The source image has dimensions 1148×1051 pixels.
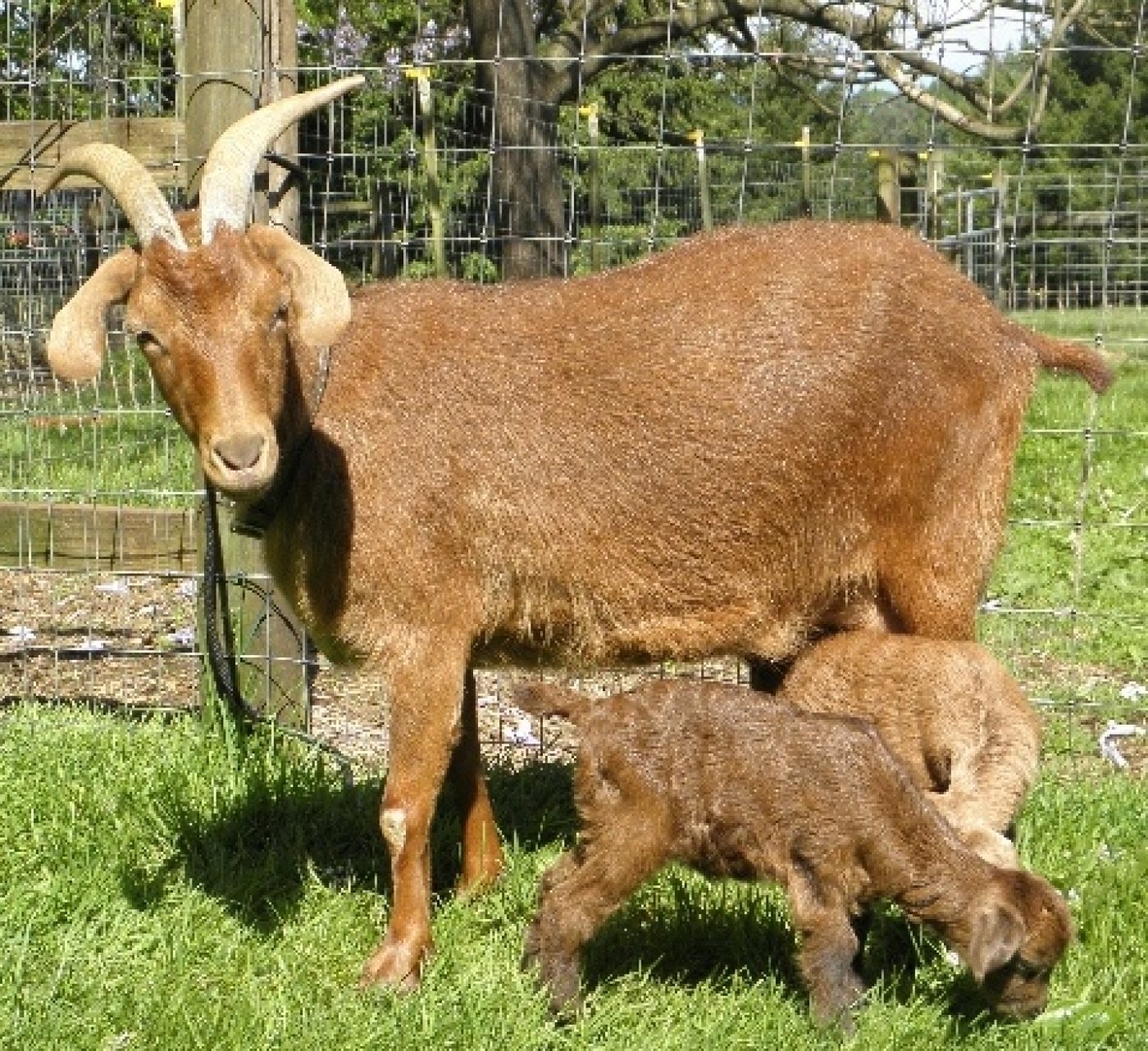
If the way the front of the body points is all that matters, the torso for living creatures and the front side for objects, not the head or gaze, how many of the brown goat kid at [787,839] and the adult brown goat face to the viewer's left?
1

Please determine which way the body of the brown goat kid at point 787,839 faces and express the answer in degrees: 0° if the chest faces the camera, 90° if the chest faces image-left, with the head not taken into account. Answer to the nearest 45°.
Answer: approximately 270°

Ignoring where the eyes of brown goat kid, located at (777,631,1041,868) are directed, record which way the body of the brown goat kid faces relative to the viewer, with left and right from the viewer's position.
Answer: facing away from the viewer and to the left of the viewer

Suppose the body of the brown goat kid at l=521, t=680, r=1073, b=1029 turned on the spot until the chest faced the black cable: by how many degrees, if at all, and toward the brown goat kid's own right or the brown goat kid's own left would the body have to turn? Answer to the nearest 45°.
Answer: approximately 135° to the brown goat kid's own left

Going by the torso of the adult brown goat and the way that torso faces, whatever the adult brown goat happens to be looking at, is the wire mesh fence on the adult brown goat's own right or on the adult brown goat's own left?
on the adult brown goat's own right

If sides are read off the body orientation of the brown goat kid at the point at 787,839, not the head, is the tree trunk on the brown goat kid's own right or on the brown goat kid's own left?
on the brown goat kid's own left

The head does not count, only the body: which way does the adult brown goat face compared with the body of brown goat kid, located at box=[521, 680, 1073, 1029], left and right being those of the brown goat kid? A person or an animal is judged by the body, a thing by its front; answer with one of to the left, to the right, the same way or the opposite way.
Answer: the opposite way

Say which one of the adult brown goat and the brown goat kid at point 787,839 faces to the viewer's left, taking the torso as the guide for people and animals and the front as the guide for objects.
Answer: the adult brown goat

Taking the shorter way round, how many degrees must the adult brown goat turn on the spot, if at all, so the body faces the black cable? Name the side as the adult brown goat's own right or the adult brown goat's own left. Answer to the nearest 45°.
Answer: approximately 45° to the adult brown goat's own right

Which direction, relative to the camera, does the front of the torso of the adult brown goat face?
to the viewer's left

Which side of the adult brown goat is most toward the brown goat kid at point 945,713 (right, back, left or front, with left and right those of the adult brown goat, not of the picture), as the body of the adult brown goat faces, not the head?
back

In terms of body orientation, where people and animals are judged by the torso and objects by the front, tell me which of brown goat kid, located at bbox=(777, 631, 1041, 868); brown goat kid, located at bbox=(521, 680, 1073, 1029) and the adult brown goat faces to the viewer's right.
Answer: brown goat kid, located at bbox=(521, 680, 1073, 1029)

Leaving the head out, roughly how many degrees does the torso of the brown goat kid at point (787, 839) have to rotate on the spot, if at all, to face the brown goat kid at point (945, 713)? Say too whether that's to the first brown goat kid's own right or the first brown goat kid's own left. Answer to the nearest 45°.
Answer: approximately 45° to the first brown goat kid's own left
